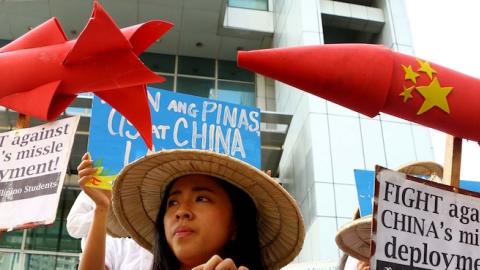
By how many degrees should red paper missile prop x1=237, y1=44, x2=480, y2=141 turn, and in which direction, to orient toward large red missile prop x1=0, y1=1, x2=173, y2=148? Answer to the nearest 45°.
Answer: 0° — it already faces it

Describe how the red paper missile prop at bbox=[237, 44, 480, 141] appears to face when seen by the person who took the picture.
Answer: facing to the left of the viewer

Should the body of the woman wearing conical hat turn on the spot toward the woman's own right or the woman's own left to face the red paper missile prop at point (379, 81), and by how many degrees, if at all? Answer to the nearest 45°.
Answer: approximately 90° to the woman's own left

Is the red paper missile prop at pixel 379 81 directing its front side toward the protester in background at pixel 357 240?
no

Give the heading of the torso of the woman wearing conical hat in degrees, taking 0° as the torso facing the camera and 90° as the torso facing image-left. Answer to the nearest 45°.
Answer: approximately 45°

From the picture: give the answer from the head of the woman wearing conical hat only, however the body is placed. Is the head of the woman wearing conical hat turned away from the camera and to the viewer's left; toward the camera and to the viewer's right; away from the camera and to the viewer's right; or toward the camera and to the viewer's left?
toward the camera and to the viewer's left

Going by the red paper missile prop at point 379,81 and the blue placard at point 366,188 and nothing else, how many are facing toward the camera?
1

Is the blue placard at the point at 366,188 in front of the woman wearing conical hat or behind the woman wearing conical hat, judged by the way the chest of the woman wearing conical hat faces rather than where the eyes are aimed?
behind

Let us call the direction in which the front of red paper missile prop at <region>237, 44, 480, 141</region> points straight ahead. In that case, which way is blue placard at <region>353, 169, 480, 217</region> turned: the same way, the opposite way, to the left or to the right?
to the left

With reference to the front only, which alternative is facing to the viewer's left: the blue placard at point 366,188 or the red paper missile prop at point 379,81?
the red paper missile prop

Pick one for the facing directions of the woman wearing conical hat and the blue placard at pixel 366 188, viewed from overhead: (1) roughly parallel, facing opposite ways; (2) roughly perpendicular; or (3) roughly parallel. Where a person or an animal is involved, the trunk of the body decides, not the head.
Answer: roughly parallel

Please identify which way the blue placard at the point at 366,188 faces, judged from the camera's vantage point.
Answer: facing the viewer

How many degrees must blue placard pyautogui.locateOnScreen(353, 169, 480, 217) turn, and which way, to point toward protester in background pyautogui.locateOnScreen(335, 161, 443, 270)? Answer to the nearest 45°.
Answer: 0° — it already faces them
